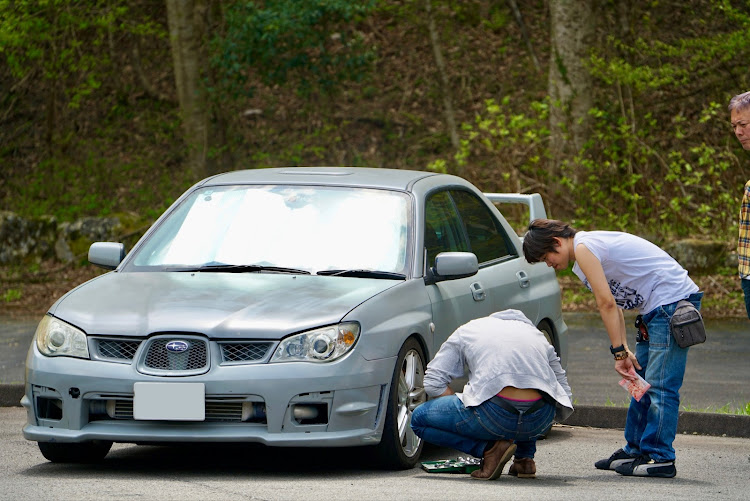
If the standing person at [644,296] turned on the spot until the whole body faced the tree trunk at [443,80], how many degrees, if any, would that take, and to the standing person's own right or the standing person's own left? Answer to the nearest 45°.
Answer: approximately 90° to the standing person's own right

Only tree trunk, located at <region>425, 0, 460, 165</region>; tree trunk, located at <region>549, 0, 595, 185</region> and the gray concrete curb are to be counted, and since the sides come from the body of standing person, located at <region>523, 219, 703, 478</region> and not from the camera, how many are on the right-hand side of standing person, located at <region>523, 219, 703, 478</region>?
3

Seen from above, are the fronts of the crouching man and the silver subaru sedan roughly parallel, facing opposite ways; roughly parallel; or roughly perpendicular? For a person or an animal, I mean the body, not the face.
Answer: roughly perpendicular

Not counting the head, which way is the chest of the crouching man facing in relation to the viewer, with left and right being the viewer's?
facing away from the viewer and to the left of the viewer

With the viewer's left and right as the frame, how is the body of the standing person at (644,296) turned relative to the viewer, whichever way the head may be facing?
facing to the left of the viewer
